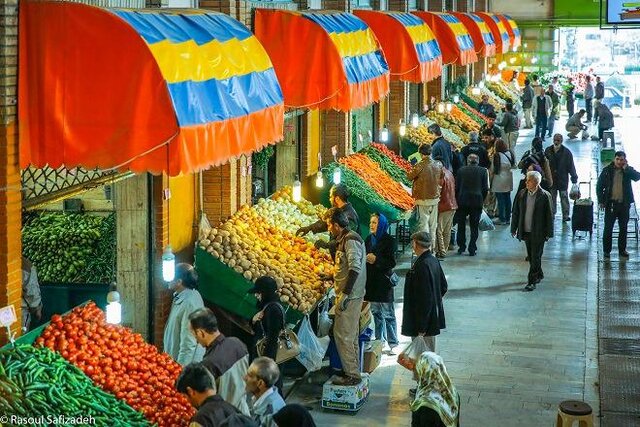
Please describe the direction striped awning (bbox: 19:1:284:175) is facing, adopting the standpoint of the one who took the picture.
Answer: facing the viewer and to the right of the viewer

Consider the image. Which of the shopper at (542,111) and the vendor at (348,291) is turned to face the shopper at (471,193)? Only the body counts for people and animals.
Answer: the shopper at (542,111)

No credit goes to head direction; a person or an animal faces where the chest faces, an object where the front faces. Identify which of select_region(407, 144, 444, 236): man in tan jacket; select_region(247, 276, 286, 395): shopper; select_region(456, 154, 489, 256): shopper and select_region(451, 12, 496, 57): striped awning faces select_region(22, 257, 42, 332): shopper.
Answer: select_region(247, 276, 286, 395): shopper

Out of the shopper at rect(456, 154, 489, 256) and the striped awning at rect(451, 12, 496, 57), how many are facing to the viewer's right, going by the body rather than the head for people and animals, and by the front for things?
1

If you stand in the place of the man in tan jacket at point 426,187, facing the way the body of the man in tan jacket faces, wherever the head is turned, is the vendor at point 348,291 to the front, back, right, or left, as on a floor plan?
back

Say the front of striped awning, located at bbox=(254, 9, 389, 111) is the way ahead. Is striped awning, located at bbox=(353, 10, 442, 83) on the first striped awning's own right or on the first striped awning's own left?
on the first striped awning's own left

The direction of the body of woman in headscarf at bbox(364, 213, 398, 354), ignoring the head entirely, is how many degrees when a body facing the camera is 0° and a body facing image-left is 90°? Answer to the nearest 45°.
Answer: approximately 45°

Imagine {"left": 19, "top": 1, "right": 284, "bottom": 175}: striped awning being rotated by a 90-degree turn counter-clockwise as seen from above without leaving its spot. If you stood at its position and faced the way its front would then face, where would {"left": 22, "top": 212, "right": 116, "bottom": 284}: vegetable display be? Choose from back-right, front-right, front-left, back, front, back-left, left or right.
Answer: front-left

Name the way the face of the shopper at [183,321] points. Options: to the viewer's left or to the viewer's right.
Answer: to the viewer's left

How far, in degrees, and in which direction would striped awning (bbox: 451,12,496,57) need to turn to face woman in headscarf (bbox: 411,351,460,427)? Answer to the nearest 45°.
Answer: approximately 90° to its right

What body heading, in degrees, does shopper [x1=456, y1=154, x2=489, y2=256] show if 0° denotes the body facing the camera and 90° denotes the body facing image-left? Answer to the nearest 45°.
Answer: approximately 180°

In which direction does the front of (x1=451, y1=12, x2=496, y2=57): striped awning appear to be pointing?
to the viewer's right

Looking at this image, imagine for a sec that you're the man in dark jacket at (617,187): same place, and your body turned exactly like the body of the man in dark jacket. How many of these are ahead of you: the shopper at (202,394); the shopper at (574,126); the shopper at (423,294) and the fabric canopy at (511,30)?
2

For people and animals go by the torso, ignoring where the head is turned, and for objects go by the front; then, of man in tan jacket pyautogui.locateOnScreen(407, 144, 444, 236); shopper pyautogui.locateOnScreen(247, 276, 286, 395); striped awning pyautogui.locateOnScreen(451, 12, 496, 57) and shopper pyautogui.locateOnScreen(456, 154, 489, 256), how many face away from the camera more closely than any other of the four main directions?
2

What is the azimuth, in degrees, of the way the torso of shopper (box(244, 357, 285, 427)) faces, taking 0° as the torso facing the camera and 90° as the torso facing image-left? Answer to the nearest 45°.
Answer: approximately 90°

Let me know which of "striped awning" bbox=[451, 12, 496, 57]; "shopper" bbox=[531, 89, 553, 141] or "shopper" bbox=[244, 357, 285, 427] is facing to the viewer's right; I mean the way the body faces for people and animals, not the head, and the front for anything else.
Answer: the striped awning

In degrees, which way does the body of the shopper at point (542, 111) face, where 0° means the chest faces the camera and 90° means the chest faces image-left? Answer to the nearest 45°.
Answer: approximately 0°
